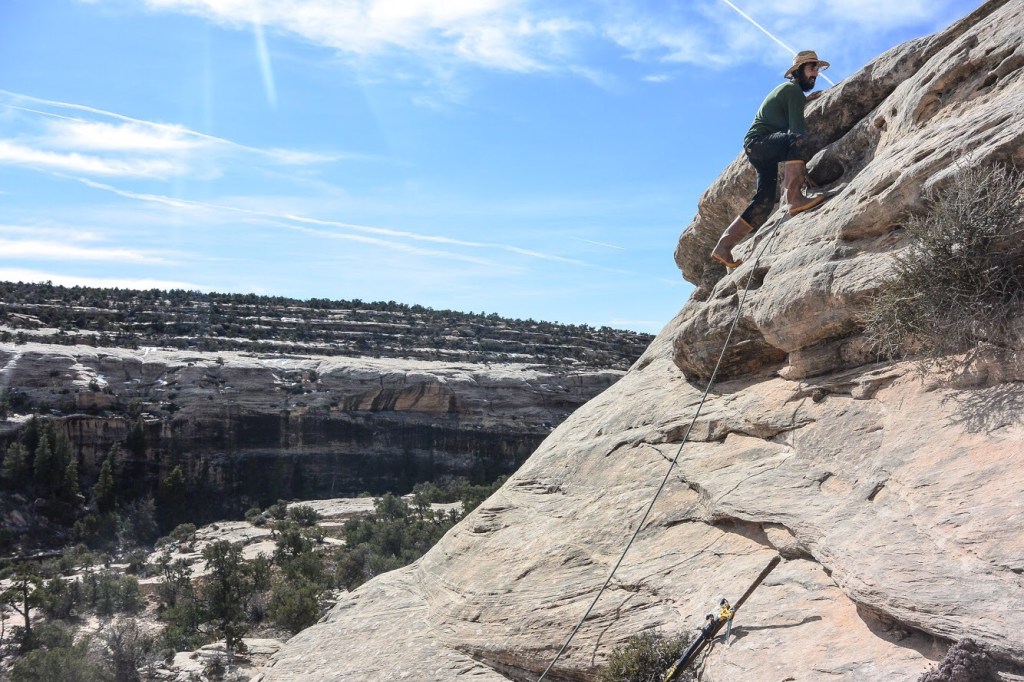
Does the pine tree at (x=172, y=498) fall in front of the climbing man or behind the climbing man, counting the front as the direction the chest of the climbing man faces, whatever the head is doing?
behind

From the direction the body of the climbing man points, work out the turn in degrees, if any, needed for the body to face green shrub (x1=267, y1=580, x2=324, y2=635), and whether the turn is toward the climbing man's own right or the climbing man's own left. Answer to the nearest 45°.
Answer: approximately 135° to the climbing man's own left

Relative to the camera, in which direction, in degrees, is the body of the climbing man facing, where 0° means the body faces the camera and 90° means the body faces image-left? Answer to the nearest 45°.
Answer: approximately 270°

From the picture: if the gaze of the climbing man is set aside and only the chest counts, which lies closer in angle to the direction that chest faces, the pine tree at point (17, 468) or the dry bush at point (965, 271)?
the dry bush

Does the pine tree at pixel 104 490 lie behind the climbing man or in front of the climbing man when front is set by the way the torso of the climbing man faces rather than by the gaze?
behind

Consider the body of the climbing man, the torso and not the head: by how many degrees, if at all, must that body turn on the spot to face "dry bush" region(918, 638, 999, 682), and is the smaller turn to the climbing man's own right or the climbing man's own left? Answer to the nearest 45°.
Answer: approximately 90° to the climbing man's own right

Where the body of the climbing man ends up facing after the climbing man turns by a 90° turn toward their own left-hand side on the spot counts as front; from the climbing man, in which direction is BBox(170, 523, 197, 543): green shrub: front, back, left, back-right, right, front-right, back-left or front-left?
front-left

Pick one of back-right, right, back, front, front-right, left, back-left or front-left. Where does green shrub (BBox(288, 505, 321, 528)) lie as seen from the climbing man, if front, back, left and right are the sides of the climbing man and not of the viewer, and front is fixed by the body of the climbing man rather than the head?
back-left
